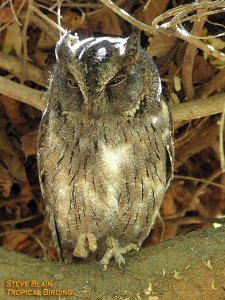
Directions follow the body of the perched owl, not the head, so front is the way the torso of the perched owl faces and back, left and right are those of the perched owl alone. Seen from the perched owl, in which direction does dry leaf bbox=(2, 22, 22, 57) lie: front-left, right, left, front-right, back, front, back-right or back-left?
back-right

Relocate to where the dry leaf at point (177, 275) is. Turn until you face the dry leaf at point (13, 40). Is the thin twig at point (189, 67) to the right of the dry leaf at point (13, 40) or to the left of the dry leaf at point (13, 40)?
right

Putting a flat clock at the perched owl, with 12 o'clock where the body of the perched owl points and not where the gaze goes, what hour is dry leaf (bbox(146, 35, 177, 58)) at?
The dry leaf is roughly at 7 o'clock from the perched owl.

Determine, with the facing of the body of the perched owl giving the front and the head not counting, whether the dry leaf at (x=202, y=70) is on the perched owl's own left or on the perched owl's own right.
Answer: on the perched owl's own left

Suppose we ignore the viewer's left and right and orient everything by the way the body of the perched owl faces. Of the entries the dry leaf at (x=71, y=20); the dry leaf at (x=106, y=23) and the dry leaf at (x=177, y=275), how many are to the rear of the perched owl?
2

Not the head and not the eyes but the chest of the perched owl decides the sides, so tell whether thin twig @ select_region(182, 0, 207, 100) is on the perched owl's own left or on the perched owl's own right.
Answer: on the perched owl's own left

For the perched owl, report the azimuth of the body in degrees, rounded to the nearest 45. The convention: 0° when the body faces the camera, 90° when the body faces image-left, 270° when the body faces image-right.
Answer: approximately 0°

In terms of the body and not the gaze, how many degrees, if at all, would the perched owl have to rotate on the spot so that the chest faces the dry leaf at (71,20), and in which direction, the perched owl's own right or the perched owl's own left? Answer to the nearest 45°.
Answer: approximately 180°
